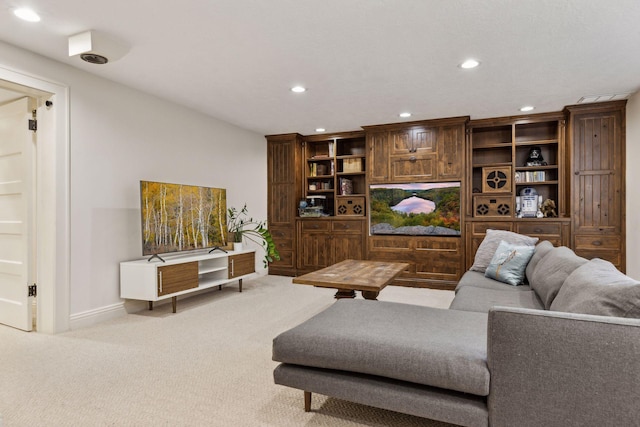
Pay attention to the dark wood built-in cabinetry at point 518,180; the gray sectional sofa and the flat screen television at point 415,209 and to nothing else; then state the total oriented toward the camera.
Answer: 2

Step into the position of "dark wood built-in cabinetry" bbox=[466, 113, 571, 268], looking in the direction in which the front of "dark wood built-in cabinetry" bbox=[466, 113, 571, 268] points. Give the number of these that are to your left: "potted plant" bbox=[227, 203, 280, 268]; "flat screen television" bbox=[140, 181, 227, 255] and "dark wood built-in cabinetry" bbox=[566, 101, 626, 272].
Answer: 1

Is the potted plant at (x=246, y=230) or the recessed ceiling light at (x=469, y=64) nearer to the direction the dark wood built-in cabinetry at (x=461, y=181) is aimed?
the recessed ceiling light

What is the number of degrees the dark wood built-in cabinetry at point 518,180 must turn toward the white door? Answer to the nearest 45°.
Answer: approximately 45° to its right

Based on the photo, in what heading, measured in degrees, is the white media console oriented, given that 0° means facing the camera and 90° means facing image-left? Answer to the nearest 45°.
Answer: approximately 315°

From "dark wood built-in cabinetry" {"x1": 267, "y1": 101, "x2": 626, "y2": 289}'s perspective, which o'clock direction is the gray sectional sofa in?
The gray sectional sofa is roughly at 12 o'clock from the dark wood built-in cabinetry.

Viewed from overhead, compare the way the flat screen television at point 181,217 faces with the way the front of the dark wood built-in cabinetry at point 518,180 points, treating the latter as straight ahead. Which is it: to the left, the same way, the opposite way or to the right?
to the left

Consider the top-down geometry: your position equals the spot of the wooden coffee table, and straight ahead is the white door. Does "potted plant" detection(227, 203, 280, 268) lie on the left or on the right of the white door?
right

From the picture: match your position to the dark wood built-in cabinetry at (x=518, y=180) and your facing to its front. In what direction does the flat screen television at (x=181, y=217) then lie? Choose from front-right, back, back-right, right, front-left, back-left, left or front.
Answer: front-right

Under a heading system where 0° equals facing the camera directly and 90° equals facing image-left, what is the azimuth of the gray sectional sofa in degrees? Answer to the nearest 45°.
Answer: approximately 90°

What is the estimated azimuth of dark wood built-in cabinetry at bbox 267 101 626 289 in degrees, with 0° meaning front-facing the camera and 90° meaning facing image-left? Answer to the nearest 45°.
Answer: approximately 0°

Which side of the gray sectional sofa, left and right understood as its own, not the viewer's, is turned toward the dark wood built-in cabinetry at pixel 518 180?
right

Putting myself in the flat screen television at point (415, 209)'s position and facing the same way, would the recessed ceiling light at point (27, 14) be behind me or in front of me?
in front

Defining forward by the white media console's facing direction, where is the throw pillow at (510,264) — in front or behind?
in front

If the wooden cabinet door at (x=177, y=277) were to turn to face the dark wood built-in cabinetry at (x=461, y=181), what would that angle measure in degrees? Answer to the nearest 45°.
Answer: approximately 45° to its left
